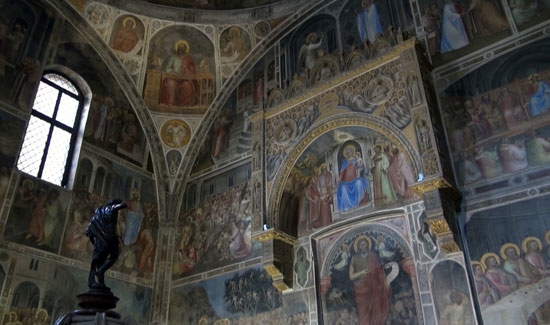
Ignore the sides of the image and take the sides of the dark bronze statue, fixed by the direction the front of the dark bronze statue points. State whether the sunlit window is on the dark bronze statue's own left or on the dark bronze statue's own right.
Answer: on the dark bronze statue's own left

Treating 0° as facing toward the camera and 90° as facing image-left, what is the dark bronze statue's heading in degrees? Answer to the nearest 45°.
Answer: approximately 270°
